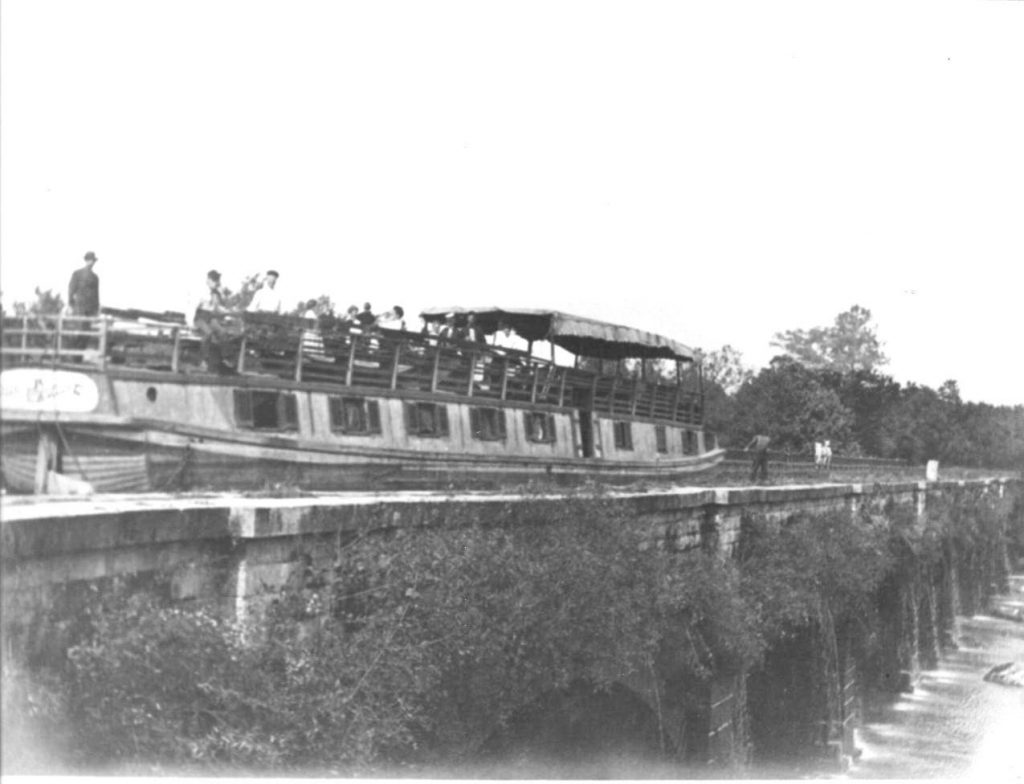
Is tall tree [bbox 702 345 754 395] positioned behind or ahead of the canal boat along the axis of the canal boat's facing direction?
ahead

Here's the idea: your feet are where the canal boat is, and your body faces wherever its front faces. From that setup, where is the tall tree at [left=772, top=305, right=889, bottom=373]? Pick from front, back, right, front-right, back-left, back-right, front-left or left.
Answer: front

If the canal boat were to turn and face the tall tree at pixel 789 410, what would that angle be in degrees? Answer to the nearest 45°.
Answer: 0° — it already faces it

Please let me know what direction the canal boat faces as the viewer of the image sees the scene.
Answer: facing away from the viewer and to the right of the viewer
